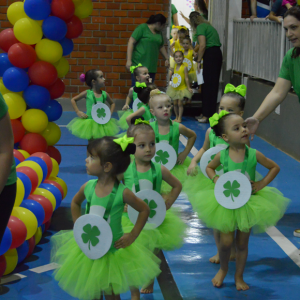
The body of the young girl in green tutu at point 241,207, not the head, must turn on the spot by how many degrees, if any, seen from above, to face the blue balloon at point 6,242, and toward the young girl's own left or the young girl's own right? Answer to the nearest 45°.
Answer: approximately 90° to the young girl's own right

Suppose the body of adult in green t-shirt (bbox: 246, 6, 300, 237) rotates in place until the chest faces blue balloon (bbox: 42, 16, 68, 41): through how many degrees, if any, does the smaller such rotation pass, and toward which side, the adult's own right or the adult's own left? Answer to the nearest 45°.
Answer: approximately 45° to the adult's own right

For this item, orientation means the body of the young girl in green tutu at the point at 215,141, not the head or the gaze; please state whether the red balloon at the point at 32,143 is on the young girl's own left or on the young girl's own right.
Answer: on the young girl's own right

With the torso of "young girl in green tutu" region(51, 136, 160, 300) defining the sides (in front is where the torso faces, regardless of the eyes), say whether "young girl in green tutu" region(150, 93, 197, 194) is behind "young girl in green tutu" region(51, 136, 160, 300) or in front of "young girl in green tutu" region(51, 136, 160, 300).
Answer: behind

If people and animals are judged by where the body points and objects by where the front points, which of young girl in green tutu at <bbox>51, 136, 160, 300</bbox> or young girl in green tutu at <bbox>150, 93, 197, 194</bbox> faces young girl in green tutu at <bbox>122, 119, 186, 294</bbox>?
young girl in green tutu at <bbox>150, 93, 197, 194</bbox>

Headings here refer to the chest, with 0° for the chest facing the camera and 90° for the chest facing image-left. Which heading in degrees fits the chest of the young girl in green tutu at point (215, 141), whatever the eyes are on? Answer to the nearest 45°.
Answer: approximately 45°

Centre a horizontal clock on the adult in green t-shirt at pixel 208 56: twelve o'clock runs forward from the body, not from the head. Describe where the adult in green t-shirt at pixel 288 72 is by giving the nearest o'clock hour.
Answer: the adult in green t-shirt at pixel 288 72 is roughly at 9 o'clock from the adult in green t-shirt at pixel 208 56.
